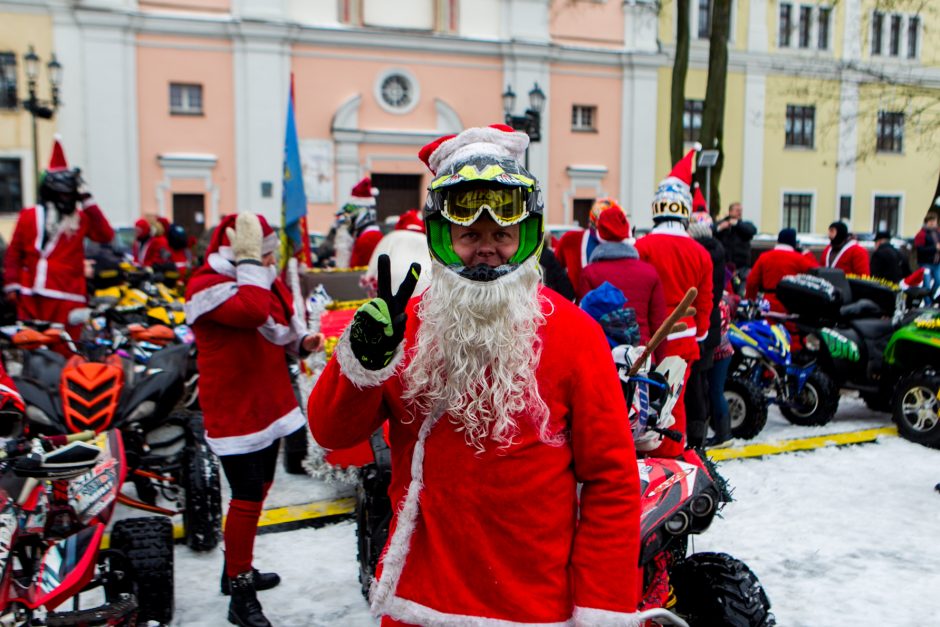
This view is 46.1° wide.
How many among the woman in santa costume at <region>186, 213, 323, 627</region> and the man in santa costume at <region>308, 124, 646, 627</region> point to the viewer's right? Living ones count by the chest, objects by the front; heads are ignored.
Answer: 1

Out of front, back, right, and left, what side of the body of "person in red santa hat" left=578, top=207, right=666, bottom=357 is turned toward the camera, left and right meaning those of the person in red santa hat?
back

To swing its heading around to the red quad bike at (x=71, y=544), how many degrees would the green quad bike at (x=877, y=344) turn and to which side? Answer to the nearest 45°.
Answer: approximately 90° to its right

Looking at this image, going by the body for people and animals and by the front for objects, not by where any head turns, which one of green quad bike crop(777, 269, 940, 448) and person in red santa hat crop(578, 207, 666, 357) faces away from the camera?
the person in red santa hat

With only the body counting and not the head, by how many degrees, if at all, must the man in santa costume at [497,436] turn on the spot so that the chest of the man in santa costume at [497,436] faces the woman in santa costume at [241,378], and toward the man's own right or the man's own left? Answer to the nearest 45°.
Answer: approximately 135° to the man's own right

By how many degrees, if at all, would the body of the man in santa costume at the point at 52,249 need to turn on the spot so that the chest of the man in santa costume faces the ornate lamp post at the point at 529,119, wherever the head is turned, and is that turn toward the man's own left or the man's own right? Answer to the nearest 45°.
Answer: approximately 135° to the man's own left

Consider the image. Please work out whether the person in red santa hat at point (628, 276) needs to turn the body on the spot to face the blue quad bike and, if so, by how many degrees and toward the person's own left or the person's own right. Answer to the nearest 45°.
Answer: approximately 45° to the person's own right

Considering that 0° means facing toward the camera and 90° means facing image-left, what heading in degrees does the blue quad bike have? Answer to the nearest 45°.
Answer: approximately 45°

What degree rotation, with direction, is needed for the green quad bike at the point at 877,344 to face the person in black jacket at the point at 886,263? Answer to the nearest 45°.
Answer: approximately 135° to its left

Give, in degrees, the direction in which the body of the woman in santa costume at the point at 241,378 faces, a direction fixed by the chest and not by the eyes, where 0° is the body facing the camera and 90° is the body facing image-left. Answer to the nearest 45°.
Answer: approximately 270°
